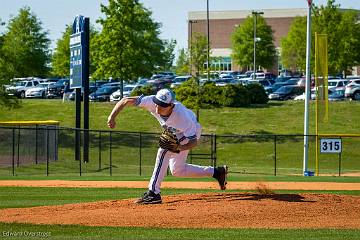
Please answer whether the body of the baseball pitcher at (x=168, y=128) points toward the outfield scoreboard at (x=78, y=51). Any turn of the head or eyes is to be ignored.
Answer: no
